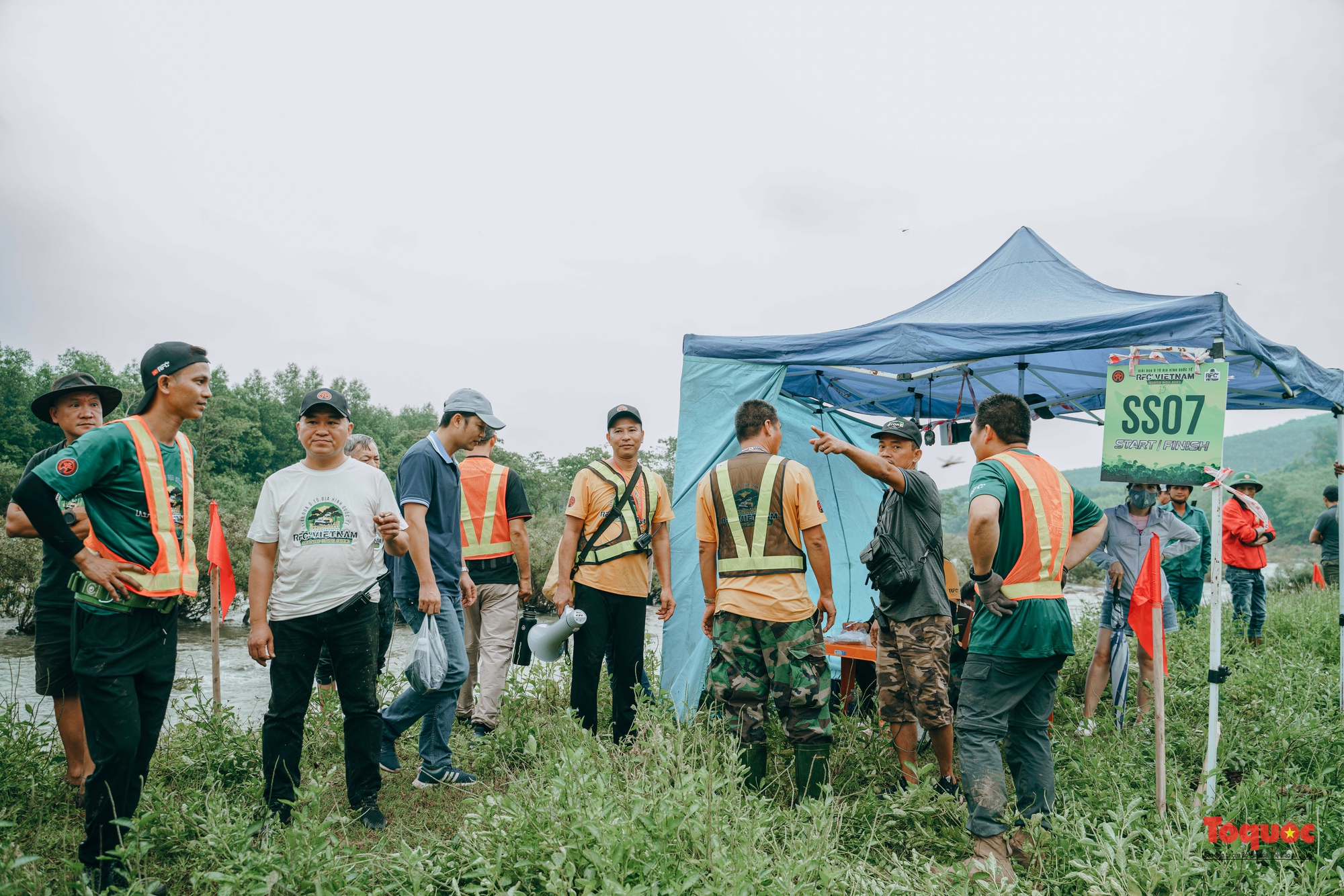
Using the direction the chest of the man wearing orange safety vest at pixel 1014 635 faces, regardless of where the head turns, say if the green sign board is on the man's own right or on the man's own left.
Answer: on the man's own right

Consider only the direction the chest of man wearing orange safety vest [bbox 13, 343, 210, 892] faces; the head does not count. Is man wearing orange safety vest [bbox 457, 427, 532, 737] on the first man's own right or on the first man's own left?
on the first man's own left

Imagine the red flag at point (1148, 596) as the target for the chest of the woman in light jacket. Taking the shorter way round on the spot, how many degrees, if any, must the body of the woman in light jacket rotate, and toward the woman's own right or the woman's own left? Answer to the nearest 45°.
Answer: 0° — they already face it

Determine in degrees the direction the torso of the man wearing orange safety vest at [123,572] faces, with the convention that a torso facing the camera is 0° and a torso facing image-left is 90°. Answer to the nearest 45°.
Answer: approximately 315°

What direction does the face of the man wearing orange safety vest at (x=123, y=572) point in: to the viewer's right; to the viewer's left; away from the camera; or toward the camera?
to the viewer's right

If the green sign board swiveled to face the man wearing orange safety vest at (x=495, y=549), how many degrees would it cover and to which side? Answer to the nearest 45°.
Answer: approximately 90° to its right
